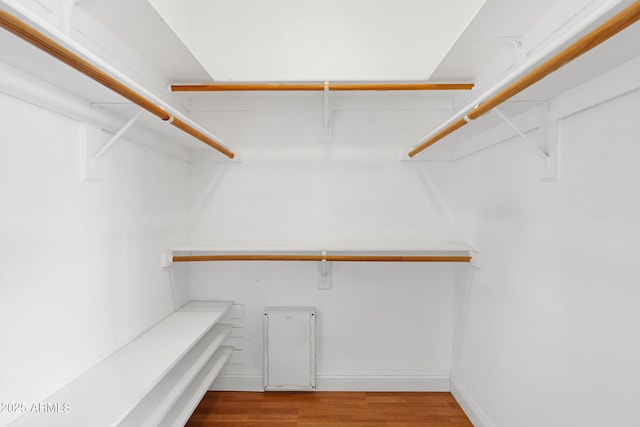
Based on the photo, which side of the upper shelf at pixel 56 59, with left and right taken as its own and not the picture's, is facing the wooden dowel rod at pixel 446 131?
front

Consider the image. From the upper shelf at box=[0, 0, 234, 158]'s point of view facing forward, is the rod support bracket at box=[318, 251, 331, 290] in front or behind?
in front

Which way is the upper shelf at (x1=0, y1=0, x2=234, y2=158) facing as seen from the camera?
to the viewer's right

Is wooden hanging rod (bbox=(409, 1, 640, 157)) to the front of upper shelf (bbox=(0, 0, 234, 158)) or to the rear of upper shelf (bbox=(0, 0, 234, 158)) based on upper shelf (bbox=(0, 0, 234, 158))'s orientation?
to the front
